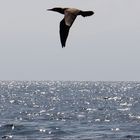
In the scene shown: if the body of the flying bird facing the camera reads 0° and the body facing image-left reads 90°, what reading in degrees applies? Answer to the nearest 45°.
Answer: approximately 90°
